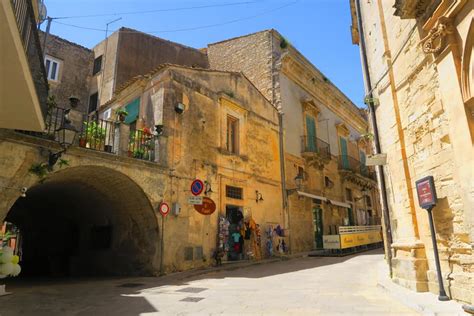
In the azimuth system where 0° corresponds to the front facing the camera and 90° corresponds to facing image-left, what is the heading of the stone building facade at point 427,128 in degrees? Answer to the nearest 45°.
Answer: approximately 45°

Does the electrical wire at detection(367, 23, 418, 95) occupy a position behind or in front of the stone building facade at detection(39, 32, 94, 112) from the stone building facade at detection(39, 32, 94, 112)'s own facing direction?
in front

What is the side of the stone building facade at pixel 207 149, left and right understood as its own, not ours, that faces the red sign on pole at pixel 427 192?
front

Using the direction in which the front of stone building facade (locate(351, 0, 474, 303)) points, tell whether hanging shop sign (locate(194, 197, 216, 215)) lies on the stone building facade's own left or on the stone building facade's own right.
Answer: on the stone building facade's own right

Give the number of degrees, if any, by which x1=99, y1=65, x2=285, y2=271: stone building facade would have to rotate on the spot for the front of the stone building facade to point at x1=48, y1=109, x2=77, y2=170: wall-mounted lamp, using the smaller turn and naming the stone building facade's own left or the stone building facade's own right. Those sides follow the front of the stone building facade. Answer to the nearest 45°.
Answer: approximately 90° to the stone building facade's own right

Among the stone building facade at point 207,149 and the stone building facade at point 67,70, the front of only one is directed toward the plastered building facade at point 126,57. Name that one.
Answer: the stone building facade at point 67,70

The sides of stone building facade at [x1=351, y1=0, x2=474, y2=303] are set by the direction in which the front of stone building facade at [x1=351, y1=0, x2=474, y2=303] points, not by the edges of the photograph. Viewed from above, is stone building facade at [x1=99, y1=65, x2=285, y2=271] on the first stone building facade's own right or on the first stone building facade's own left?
on the first stone building facade's own right

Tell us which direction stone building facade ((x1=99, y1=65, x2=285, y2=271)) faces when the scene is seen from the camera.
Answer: facing the viewer and to the right of the viewer

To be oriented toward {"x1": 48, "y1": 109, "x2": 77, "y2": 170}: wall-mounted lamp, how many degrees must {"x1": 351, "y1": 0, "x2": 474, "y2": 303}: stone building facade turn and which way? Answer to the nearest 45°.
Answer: approximately 45° to its right

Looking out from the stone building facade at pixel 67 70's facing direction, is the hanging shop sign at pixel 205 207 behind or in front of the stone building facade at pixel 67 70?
in front

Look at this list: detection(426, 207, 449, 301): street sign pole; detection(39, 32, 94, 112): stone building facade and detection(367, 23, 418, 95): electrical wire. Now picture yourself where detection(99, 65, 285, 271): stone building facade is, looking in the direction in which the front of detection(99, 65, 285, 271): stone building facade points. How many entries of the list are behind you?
1

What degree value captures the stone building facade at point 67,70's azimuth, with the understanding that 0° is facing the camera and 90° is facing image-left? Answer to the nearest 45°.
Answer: approximately 315°

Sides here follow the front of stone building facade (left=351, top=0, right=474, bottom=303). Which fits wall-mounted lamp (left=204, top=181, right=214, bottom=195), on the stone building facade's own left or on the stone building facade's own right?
on the stone building facade's own right
